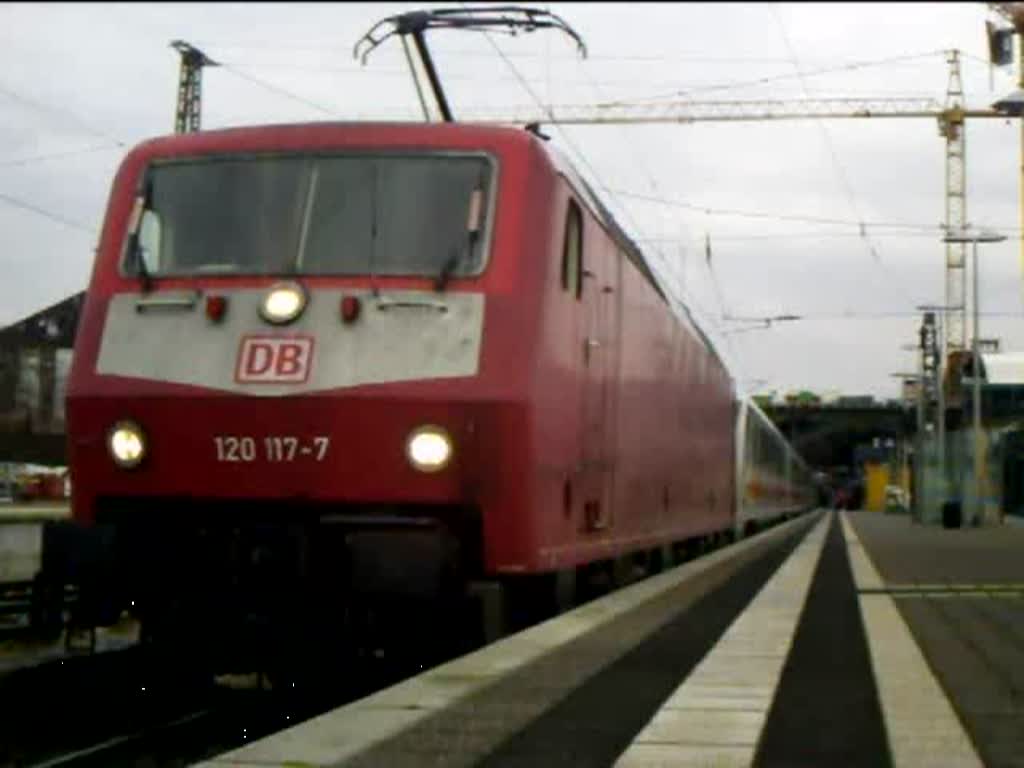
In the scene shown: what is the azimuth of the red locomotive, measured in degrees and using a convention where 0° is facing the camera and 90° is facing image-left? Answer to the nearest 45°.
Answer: approximately 45°

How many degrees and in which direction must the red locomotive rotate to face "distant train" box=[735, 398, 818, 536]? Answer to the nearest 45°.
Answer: approximately 135° to its right

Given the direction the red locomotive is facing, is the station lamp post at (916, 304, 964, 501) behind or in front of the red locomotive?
behind

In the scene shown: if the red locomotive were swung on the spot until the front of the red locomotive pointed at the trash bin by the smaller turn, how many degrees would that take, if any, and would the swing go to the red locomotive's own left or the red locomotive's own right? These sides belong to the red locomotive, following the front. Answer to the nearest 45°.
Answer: approximately 180°

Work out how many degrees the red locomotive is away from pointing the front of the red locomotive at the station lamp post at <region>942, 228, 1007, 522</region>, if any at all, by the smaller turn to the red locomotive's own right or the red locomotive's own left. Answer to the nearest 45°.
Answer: approximately 180°
